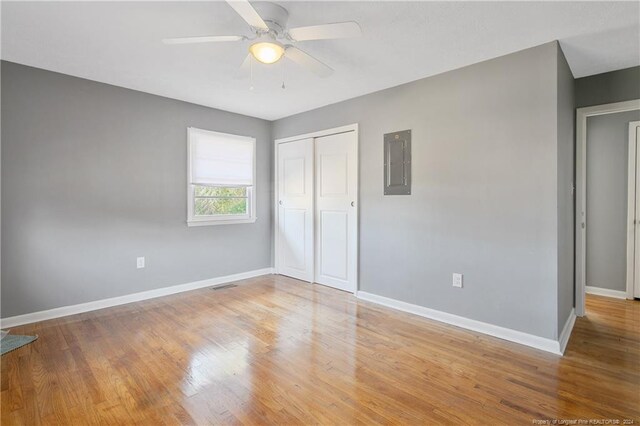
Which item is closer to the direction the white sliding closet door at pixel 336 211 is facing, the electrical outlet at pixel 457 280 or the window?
the window

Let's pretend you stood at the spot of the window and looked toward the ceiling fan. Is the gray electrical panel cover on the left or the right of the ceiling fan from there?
left

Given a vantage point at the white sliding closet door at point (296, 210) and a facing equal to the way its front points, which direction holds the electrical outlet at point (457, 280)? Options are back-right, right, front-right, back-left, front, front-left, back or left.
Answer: left

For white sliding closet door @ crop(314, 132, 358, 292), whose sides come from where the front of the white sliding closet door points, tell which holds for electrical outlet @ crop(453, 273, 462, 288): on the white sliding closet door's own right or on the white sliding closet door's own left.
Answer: on the white sliding closet door's own left

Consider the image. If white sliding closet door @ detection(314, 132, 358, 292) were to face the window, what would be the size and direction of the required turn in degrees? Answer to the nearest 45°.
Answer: approximately 45° to its right

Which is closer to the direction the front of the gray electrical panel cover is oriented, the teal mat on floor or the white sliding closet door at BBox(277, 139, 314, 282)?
the teal mat on floor

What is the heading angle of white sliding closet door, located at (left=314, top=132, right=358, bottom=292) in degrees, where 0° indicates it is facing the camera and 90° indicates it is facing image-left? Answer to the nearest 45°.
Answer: approximately 45°

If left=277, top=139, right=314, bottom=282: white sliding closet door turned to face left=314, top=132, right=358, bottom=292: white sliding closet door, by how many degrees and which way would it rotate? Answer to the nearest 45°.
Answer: approximately 90° to its left

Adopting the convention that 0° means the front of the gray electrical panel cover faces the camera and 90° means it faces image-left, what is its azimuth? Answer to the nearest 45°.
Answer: approximately 45°

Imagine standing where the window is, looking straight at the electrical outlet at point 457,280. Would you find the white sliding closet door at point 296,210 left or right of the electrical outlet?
left

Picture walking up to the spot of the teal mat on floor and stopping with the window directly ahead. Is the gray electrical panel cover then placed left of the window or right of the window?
right

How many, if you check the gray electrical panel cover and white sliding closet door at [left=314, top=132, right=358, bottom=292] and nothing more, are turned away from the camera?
0

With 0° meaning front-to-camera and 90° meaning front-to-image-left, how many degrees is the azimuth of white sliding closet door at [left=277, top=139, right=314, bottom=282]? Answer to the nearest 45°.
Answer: approximately 45°
